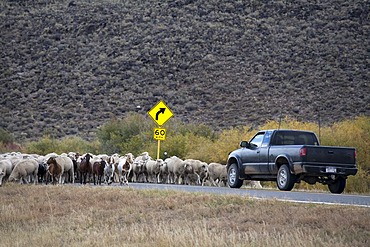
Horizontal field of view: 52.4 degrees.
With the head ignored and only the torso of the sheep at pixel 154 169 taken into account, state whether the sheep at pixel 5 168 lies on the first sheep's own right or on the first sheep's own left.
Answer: on the first sheep's own right

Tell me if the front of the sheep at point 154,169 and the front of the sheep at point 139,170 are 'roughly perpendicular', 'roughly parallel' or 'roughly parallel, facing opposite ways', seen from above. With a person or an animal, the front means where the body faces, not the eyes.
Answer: roughly parallel

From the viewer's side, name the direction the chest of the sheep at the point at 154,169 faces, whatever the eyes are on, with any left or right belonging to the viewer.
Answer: facing the viewer and to the right of the viewer

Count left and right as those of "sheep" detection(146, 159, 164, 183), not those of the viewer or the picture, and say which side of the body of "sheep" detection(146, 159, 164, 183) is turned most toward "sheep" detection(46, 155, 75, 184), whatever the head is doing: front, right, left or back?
right

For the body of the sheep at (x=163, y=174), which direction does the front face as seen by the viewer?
toward the camera

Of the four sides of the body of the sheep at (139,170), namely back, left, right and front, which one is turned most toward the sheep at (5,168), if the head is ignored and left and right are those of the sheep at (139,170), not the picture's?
right

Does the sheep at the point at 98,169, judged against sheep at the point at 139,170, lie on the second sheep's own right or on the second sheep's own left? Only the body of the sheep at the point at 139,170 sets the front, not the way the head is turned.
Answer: on the second sheep's own right

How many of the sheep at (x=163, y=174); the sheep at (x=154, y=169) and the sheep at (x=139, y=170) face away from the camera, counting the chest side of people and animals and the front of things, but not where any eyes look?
0
